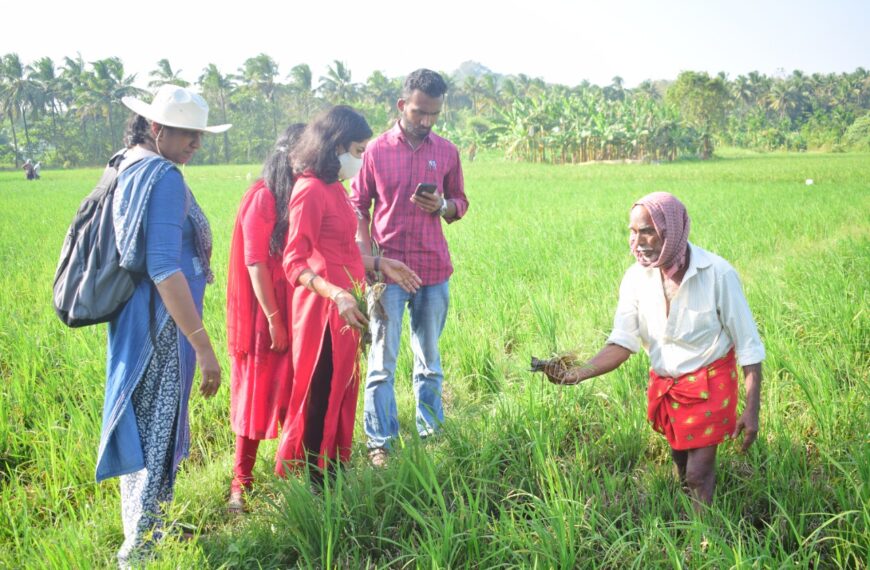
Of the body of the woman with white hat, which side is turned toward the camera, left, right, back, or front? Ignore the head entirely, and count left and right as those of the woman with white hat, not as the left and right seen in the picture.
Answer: right

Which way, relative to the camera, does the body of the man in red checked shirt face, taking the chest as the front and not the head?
toward the camera

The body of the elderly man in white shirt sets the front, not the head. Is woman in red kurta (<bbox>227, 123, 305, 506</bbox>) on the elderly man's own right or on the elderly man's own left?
on the elderly man's own right

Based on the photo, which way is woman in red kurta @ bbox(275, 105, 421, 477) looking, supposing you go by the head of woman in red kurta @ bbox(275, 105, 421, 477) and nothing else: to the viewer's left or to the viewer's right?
to the viewer's right

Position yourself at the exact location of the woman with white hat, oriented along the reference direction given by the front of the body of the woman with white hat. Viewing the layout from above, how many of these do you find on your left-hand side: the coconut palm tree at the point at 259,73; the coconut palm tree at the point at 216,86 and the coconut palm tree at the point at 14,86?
3

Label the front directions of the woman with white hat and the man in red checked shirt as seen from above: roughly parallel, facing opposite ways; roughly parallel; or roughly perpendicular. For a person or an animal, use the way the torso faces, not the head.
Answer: roughly perpendicular

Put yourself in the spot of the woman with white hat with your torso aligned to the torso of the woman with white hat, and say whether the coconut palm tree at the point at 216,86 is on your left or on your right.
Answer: on your left

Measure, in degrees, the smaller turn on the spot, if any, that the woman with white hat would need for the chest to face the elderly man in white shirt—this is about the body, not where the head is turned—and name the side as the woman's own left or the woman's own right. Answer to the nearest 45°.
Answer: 0° — they already face them

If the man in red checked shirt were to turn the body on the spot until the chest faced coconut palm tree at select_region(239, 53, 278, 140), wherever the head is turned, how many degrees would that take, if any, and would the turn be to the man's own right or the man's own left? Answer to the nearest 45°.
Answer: approximately 180°

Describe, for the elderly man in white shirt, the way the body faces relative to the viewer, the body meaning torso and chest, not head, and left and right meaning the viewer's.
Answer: facing the viewer and to the left of the viewer

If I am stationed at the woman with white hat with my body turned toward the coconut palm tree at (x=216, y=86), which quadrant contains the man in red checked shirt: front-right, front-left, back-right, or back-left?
front-right

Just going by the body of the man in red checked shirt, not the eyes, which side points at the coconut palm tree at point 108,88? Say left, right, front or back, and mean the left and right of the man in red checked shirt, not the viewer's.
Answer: back

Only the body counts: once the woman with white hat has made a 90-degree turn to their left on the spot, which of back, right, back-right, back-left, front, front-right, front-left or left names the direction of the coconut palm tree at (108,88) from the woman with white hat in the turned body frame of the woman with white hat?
front

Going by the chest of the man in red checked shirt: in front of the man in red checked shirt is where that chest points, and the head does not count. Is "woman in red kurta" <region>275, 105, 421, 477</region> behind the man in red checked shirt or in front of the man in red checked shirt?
in front
